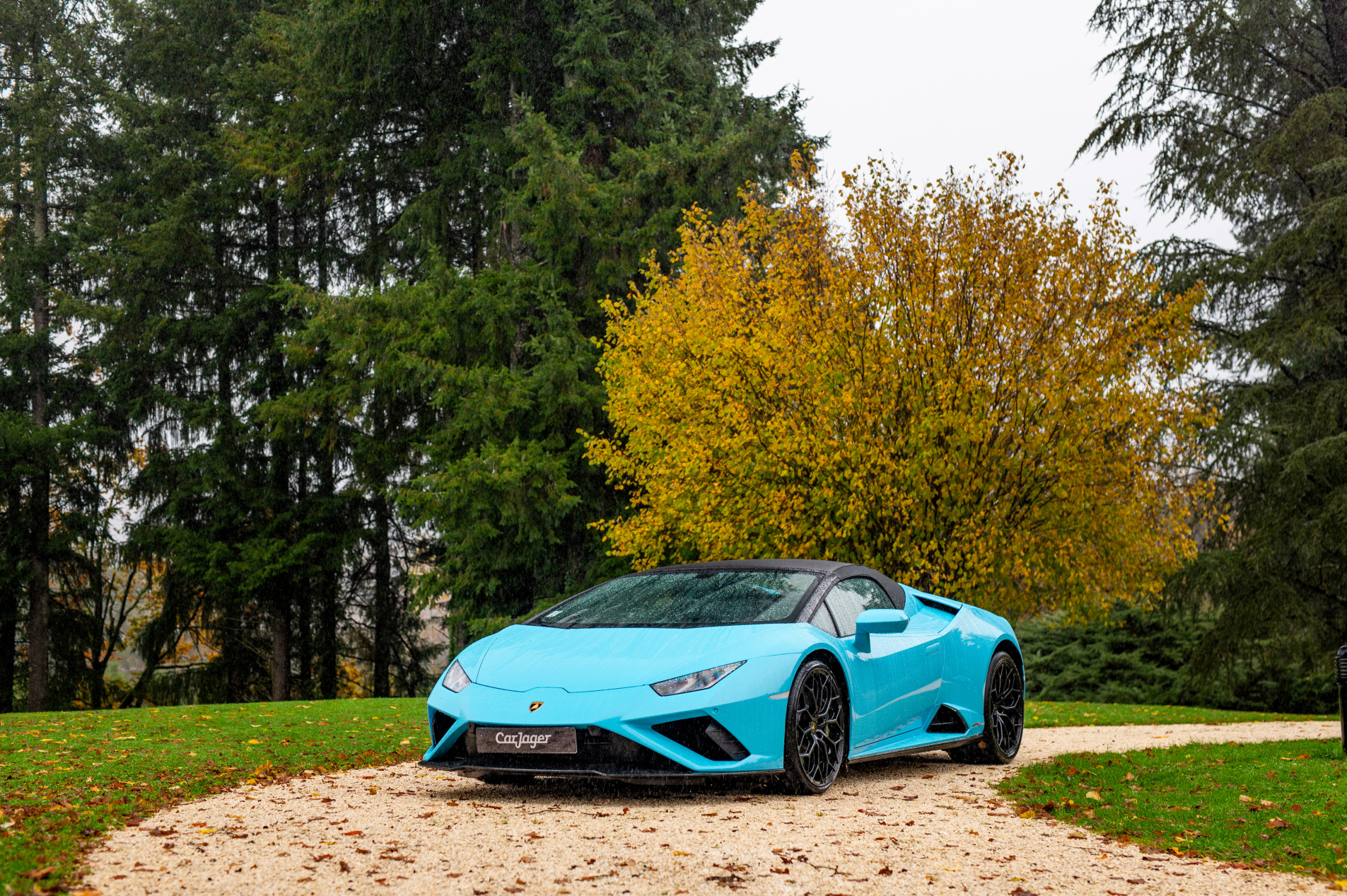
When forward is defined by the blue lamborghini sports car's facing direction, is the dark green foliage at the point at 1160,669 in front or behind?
behind

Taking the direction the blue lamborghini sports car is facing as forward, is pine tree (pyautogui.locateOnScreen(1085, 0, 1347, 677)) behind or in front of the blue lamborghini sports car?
behind

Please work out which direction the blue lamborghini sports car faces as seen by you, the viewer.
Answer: facing the viewer and to the left of the viewer

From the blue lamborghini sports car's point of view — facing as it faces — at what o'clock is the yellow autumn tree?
The yellow autumn tree is roughly at 5 o'clock from the blue lamborghini sports car.

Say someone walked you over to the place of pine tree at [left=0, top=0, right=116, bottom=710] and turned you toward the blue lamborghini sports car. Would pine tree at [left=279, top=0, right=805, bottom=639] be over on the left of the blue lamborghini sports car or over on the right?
left

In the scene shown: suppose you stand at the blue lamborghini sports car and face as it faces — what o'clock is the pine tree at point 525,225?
The pine tree is roughly at 4 o'clock from the blue lamborghini sports car.

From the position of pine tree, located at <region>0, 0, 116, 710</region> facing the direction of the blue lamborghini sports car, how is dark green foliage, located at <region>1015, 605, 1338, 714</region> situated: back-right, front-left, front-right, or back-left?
front-left
